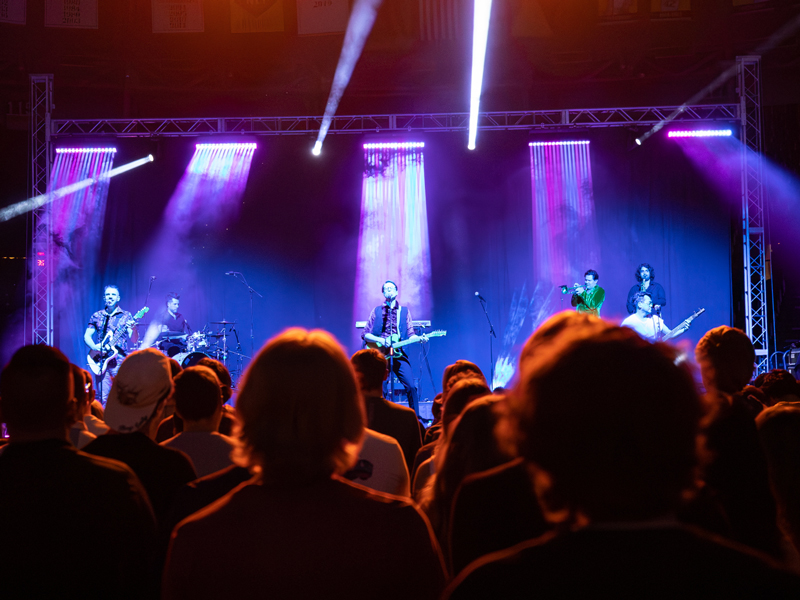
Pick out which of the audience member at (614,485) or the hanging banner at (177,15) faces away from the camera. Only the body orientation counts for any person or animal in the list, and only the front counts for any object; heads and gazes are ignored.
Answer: the audience member

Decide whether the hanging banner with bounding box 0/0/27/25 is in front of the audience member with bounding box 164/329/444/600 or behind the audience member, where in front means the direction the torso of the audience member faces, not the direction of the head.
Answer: in front

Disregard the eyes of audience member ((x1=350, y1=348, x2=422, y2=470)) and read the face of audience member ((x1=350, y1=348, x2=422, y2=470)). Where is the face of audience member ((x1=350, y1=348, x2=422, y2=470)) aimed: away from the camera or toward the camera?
away from the camera

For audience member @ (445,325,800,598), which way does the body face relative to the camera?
away from the camera

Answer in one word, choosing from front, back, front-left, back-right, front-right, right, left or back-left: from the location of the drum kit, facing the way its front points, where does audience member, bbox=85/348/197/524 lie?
front-right

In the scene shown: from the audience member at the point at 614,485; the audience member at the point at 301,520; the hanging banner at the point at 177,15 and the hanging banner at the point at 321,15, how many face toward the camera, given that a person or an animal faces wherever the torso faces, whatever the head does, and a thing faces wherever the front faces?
2

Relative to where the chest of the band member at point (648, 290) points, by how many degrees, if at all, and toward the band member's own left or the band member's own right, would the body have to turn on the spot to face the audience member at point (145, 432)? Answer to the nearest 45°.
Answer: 0° — they already face them

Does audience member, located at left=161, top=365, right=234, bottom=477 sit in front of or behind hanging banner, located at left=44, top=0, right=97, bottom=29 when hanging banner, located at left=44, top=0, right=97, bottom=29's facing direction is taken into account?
in front

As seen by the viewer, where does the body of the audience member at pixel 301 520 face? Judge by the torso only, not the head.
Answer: away from the camera

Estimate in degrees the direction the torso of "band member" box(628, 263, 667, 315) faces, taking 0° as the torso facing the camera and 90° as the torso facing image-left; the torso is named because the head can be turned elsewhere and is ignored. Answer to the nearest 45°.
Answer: approximately 0°

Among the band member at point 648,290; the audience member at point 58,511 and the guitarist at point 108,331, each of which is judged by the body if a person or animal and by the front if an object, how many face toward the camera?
2

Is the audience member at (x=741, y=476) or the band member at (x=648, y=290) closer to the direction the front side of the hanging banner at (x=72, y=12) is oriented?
the audience member

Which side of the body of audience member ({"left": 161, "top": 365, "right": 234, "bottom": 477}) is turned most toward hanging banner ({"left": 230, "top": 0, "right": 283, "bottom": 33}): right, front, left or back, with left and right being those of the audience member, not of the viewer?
front

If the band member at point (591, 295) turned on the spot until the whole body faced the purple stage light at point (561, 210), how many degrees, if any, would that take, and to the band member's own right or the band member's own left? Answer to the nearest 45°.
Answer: approximately 135° to the band member's own right

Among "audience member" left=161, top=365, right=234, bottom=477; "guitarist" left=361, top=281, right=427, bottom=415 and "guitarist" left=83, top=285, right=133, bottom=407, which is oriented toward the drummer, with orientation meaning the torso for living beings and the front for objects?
the audience member
